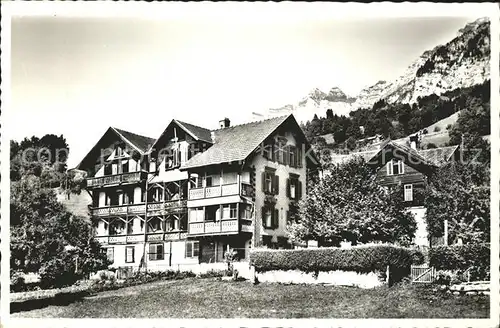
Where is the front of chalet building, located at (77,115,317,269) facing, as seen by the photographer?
facing the viewer and to the left of the viewer

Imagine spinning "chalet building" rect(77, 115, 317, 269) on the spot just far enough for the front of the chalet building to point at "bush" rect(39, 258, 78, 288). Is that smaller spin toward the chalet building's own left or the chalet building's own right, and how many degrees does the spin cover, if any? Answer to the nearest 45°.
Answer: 0° — it already faces it

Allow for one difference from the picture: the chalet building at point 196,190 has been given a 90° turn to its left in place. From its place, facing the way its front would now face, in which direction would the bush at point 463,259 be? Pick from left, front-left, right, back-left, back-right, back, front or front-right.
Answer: front

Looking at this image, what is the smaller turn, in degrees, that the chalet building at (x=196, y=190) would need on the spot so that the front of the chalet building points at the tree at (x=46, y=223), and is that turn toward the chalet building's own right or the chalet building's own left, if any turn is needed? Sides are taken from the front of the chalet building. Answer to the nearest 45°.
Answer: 0° — it already faces it

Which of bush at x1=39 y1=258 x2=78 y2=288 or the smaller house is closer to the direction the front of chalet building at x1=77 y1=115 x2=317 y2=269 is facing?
the bush

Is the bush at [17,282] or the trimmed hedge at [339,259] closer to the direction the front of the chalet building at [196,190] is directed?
the bush

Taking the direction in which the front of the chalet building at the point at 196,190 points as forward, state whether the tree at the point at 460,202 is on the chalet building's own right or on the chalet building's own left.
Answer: on the chalet building's own left

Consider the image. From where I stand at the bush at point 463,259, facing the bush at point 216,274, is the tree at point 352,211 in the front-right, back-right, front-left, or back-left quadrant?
front-right

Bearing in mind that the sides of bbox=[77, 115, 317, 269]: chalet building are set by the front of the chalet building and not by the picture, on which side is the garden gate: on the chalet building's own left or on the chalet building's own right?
on the chalet building's own left
